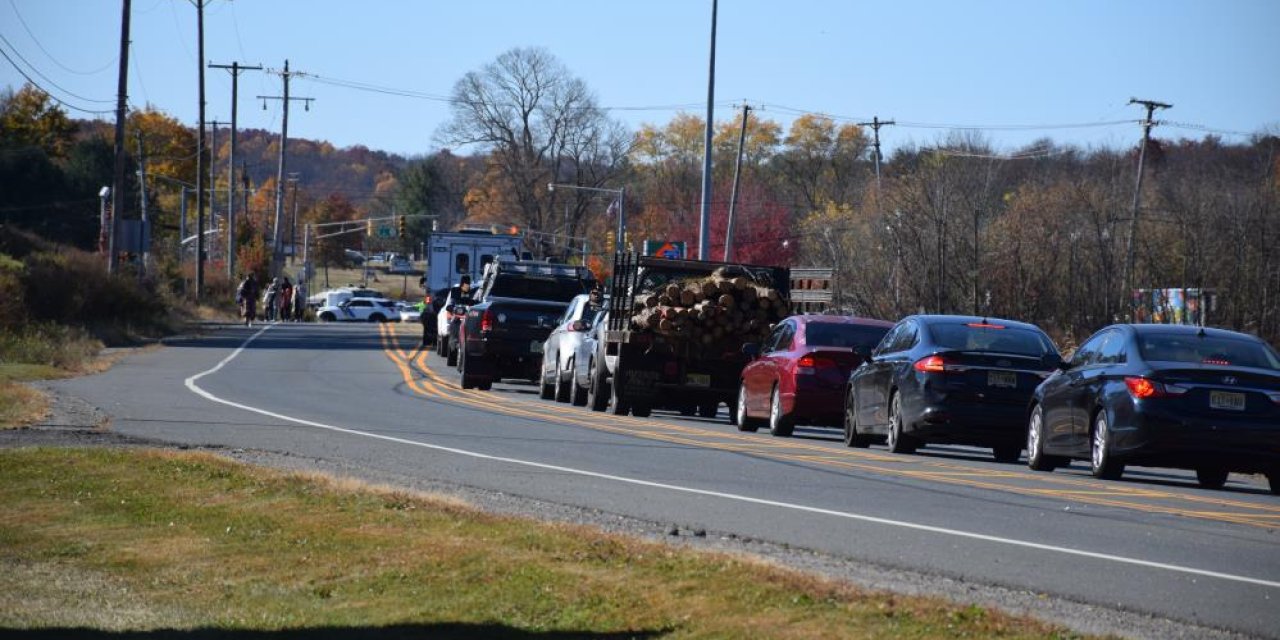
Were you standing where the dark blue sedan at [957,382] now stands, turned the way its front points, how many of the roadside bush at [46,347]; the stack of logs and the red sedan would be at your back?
0

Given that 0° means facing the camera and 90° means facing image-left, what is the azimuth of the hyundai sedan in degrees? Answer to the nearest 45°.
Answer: approximately 135°

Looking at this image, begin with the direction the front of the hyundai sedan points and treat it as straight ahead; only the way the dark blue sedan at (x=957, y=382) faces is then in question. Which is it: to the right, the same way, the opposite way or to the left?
the same way

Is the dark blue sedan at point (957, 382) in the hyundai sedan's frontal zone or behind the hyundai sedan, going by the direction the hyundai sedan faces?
frontal zone

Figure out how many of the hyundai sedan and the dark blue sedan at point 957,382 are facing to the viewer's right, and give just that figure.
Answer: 0

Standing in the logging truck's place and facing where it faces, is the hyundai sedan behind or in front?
behind

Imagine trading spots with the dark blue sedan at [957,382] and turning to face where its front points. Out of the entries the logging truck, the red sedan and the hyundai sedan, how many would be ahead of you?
2

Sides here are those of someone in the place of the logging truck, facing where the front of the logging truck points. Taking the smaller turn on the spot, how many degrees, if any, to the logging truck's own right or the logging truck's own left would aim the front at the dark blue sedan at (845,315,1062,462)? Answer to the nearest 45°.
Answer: approximately 135° to the logging truck's own right

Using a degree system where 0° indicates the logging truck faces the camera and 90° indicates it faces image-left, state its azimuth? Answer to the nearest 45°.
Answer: approximately 180°

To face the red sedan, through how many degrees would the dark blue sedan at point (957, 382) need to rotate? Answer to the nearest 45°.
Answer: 0° — it already faces it

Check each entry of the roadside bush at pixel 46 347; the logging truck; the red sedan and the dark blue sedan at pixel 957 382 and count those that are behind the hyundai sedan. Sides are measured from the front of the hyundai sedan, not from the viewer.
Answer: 0

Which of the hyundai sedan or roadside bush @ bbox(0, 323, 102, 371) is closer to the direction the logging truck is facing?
the roadside bush

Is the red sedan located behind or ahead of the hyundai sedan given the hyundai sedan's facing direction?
ahead

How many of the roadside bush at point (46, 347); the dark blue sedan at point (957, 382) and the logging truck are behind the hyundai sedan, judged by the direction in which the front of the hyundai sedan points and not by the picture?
0

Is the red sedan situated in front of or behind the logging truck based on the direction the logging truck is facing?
behind

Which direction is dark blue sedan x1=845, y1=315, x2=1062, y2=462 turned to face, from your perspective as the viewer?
facing away from the viewer and to the left of the viewer

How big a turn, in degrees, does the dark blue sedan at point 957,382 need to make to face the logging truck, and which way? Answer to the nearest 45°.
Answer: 0° — it already faces it
